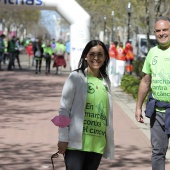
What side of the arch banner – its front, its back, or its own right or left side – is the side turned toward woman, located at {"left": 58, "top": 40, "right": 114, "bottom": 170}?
front

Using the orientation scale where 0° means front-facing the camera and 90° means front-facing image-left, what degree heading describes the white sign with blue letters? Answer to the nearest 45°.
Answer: approximately 0°

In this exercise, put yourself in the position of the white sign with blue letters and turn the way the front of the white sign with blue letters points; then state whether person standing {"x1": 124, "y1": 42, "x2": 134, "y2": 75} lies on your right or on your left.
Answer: on your left

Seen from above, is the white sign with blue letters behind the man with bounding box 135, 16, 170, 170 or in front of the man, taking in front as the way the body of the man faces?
behind

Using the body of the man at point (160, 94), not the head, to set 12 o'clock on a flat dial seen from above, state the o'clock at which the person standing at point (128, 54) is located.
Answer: The person standing is roughly at 6 o'clock from the man.
